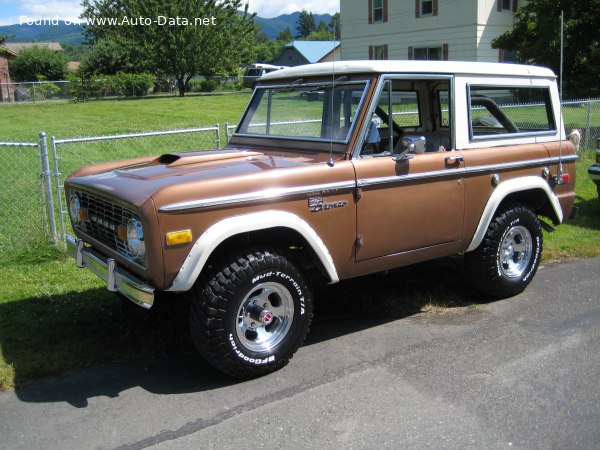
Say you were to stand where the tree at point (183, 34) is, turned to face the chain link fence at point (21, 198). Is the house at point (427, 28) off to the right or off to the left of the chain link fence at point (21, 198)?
left

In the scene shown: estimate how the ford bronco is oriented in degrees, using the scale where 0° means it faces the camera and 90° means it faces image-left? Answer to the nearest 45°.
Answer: approximately 45°

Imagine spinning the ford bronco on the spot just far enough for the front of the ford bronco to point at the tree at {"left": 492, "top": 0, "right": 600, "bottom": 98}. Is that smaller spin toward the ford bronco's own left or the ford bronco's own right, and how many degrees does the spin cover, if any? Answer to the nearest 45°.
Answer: approximately 180°

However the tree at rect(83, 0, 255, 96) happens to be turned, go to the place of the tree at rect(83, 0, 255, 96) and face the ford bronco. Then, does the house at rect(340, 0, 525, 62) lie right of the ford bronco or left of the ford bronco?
left

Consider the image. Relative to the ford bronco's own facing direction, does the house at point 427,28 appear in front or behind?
behind
